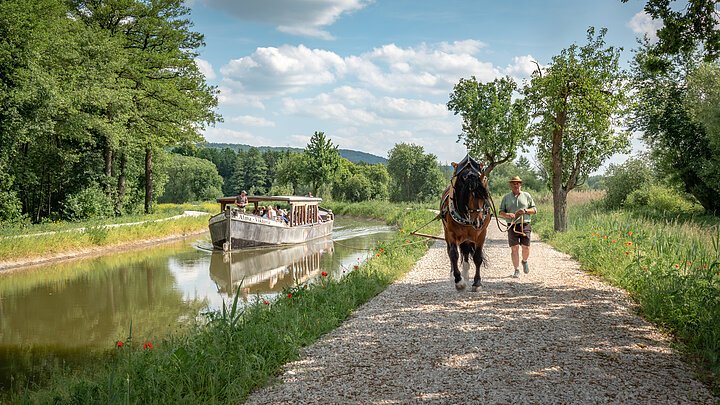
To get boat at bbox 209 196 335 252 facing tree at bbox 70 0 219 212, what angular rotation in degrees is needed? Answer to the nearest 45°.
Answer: approximately 90° to its right

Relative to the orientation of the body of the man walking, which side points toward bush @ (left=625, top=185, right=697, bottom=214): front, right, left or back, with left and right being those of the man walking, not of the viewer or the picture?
back

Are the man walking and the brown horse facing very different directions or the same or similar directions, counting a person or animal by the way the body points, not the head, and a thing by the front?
same or similar directions

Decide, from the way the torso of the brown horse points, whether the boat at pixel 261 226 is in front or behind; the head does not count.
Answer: behind

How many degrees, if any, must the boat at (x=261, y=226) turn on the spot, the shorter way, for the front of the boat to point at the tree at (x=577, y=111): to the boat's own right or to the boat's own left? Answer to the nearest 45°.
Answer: approximately 90° to the boat's own left

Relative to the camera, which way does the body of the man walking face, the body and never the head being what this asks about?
toward the camera

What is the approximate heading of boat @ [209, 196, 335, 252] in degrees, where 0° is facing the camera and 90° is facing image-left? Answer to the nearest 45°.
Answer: approximately 45°

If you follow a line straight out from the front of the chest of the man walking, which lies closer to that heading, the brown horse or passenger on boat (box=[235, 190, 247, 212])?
the brown horse

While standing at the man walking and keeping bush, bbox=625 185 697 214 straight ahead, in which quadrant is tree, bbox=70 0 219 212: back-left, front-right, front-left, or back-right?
front-left

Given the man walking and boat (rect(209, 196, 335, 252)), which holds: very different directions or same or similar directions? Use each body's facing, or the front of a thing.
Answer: same or similar directions

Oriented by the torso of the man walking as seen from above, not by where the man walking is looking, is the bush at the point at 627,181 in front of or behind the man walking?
behind

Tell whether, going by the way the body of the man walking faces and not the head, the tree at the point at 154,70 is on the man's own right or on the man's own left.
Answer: on the man's own right

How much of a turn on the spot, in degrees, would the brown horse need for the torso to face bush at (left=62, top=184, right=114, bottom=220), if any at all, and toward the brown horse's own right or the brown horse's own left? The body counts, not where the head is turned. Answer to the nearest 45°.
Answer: approximately 135° to the brown horse's own right

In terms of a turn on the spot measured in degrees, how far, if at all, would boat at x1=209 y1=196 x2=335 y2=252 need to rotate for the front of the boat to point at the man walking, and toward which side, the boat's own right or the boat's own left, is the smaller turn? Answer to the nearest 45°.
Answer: approximately 45° to the boat's own left

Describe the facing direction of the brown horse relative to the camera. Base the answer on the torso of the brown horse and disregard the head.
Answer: toward the camera

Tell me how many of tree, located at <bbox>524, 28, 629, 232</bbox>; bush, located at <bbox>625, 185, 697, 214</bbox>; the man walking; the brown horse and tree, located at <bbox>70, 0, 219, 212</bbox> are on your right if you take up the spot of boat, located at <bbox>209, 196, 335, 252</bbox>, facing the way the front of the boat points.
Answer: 1
